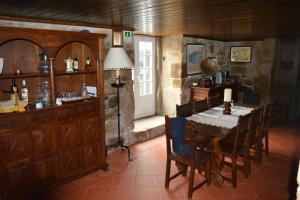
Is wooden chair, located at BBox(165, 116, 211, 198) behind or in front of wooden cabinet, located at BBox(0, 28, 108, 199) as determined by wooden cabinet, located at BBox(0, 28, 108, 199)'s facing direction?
in front

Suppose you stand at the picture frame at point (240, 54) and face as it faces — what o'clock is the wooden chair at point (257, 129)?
The wooden chair is roughly at 12 o'clock from the picture frame.

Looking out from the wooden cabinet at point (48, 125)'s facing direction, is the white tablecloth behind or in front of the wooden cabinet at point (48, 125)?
in front

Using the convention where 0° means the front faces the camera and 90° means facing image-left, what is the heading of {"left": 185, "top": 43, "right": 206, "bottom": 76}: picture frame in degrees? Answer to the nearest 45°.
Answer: approximately 315°

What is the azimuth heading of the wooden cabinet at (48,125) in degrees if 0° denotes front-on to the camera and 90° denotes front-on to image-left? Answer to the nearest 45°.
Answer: approximately 315°

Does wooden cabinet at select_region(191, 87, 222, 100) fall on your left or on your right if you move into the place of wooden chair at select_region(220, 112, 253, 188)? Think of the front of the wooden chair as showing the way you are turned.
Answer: on your right

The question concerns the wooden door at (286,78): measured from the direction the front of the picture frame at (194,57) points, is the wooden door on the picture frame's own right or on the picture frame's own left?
on the picture frame's own left

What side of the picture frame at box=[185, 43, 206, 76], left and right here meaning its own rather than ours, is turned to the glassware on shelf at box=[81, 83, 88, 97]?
right
